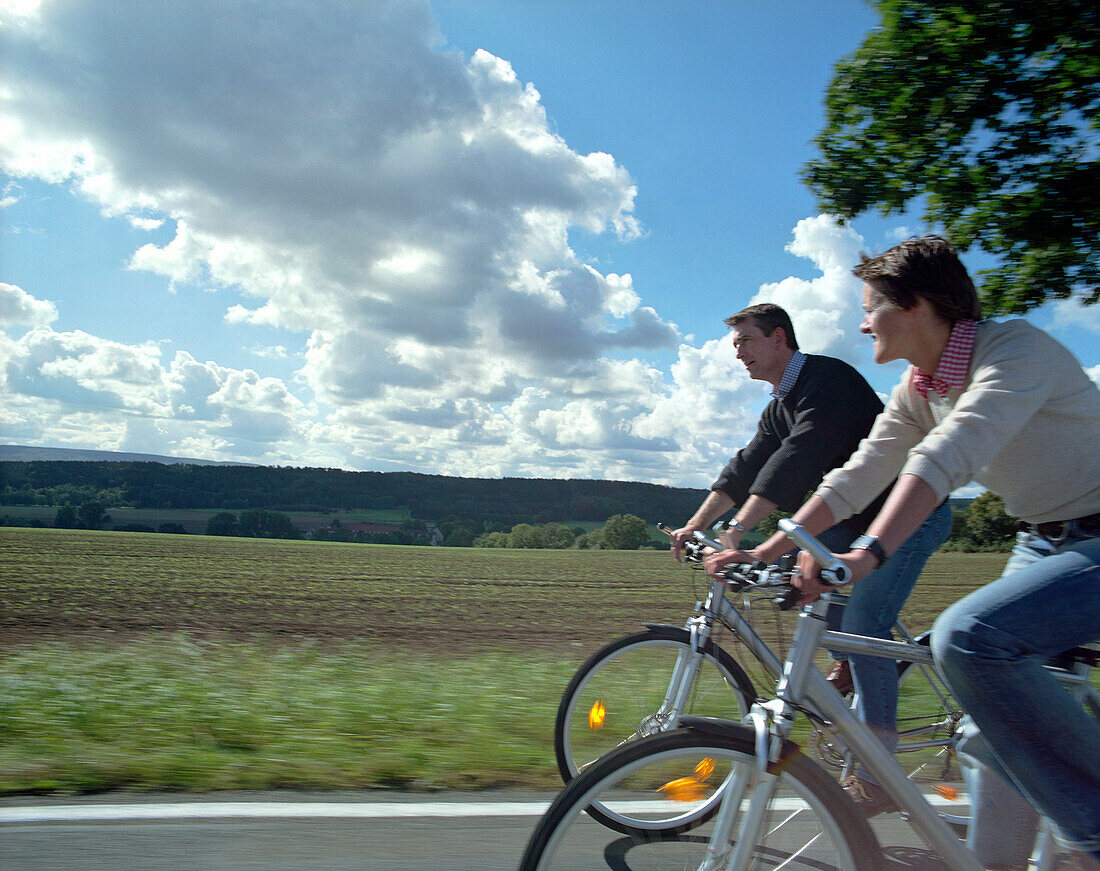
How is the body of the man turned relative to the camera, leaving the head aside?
to the viewer's left

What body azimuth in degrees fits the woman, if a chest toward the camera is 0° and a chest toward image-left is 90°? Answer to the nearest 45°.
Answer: approximately 90°

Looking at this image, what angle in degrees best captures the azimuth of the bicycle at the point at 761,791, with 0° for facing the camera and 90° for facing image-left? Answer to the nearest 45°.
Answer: approximately 90°

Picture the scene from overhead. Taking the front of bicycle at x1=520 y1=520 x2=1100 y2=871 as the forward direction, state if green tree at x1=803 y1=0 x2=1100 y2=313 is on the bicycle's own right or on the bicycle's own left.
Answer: on the bicycle's own right

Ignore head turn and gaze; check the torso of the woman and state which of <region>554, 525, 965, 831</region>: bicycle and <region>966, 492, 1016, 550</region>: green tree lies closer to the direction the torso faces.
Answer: the bicycle

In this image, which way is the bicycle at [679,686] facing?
to the viewer's left

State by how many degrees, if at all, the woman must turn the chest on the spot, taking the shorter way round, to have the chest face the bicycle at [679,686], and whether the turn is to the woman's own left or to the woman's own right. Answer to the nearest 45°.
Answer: approximately 45° to the woman's own right

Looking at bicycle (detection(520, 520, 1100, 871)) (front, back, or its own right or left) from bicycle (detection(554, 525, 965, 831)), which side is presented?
right
